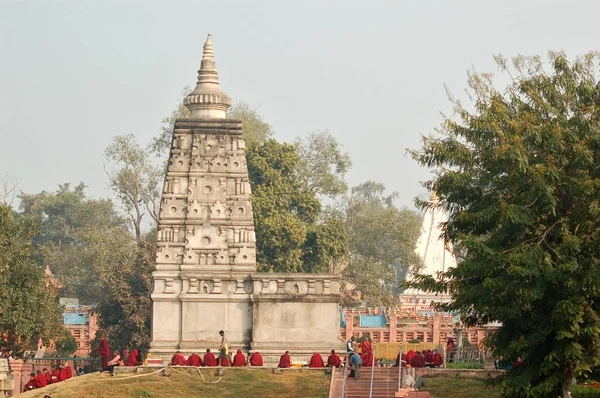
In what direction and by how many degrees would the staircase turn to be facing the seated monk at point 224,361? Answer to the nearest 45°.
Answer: approximately 135° to its right

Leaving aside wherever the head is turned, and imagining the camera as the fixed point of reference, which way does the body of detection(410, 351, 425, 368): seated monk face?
away from the camera

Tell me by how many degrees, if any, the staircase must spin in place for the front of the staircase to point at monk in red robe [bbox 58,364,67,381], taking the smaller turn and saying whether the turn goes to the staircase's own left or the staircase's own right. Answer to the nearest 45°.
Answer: approximately 90° to the staircase's own right

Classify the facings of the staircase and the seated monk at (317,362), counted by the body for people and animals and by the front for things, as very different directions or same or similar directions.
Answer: very different directions

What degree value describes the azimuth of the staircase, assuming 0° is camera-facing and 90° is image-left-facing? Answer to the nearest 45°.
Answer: approximately 0°

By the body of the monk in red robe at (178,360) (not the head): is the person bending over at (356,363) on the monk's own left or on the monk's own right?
on the monk's own right

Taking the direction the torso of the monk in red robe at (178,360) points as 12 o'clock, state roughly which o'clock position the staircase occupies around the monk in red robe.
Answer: The staircase is roughly at 4 o'clock from the monk in red robe.

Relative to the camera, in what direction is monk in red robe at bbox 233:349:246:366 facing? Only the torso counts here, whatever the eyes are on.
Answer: away from the camera

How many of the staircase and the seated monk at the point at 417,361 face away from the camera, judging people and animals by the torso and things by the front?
1

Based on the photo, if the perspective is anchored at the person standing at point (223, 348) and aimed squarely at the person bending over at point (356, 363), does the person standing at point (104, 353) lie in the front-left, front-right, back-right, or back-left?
back-right

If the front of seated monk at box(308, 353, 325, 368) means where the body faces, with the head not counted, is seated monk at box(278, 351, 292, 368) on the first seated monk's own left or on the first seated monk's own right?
on the first seated monk's own left

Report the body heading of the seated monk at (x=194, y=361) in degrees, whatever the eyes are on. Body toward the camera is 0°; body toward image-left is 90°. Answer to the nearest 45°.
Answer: approximately 180°

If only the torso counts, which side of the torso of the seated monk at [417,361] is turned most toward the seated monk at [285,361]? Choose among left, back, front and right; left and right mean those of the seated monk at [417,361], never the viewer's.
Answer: left

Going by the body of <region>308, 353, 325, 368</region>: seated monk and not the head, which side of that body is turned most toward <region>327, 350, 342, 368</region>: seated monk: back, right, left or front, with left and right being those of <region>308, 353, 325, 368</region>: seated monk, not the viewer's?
right
